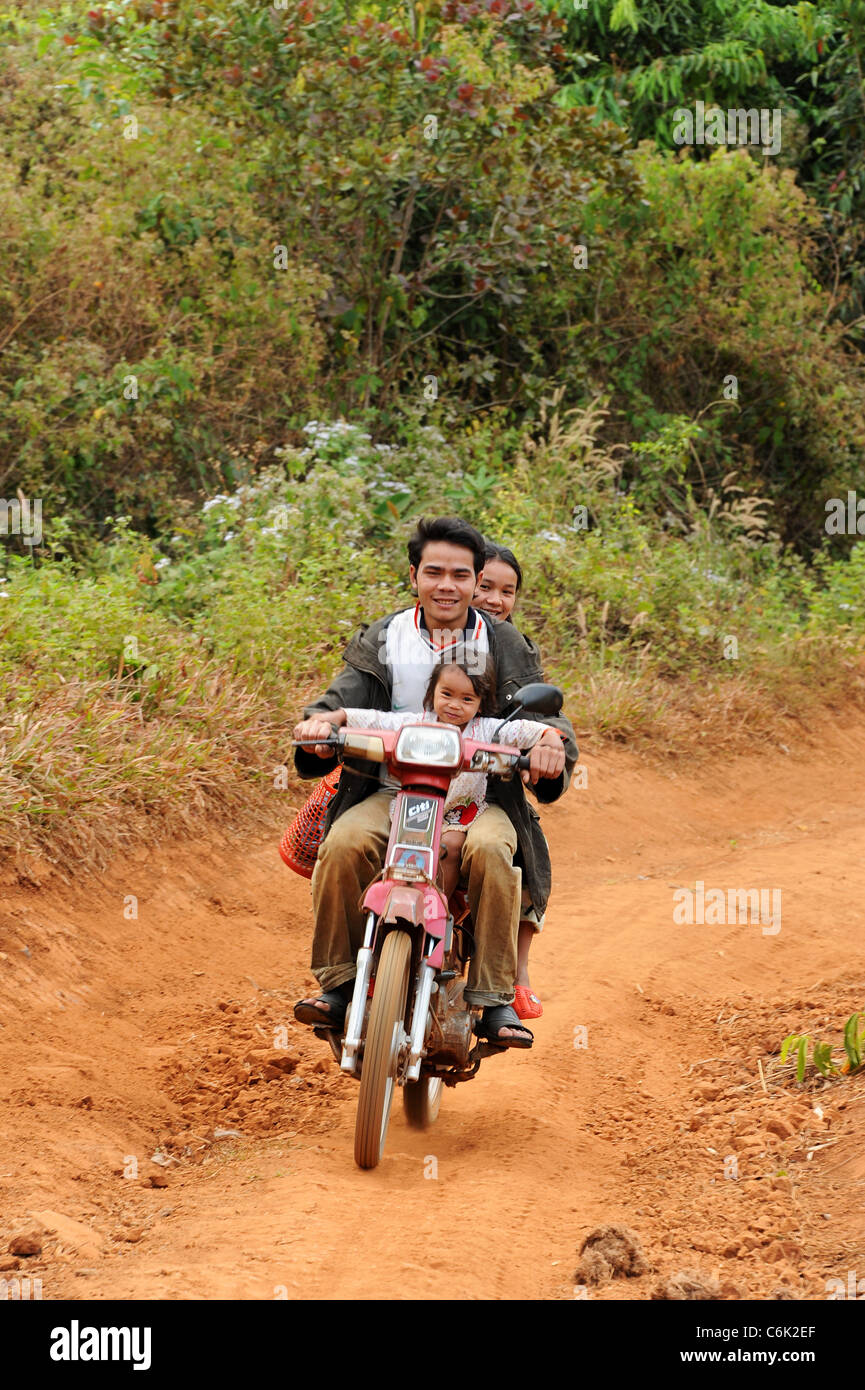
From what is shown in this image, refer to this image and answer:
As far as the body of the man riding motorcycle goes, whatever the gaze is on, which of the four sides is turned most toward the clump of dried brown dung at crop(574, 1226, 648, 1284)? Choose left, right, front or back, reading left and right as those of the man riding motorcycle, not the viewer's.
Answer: front

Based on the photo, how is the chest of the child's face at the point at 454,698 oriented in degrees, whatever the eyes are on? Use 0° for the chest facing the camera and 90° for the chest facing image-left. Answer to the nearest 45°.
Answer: approximately 0°

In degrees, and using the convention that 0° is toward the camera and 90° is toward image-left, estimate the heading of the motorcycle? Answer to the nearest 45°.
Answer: approximately 0°
